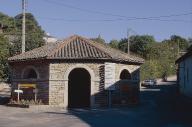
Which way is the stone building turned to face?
toward the camera
